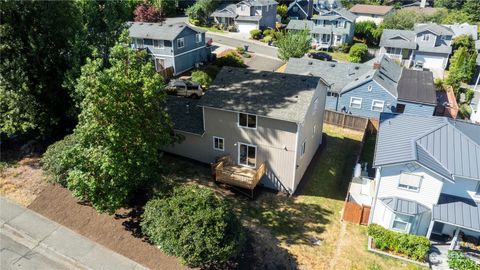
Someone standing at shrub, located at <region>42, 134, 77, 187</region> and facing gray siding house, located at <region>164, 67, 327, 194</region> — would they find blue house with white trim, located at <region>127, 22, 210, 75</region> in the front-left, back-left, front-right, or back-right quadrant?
front-left

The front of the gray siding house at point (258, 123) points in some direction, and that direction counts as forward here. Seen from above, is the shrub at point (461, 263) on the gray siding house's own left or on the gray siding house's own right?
on the gray siding house's own right

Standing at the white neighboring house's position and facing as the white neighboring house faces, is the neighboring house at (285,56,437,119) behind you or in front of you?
behind

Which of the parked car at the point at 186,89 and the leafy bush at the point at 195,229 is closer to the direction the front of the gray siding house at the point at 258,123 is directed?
the parked car

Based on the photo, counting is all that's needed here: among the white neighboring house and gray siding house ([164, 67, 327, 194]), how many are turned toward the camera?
1

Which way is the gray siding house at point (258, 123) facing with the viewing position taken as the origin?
facing away from the viewer and to the right of the viewer

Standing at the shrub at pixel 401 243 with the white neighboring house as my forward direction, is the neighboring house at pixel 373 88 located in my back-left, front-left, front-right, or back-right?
front-left

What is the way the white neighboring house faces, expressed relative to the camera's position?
facing the viewer

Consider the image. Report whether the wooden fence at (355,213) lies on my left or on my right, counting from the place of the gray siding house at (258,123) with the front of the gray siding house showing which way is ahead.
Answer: on my right

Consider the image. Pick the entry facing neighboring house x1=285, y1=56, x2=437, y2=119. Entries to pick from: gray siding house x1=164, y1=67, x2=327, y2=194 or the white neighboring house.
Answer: the gray siding house

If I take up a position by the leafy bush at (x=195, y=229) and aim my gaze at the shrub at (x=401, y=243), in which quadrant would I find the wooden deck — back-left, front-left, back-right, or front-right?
front-left

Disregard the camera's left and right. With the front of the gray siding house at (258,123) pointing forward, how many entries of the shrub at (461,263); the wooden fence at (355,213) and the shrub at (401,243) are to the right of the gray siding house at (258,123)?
3

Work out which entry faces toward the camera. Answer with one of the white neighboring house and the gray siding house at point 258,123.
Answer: the white neighboring house

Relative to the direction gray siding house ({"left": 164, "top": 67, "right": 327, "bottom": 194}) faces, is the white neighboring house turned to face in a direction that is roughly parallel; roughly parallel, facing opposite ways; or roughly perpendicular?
roughly parallel, facing opposite ways

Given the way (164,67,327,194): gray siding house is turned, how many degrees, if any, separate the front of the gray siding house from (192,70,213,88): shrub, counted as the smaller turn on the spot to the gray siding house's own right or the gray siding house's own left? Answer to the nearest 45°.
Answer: approximately 45° to the gray siding house's own left

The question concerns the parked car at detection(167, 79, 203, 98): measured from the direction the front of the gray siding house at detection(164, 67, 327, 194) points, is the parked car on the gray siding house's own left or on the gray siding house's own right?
on the gray siding house's own left
